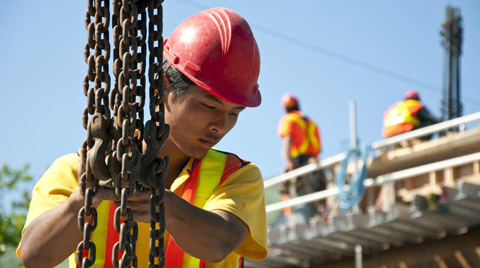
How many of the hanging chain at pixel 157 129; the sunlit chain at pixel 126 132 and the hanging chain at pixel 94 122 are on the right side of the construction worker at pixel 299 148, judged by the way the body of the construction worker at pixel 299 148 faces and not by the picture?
0

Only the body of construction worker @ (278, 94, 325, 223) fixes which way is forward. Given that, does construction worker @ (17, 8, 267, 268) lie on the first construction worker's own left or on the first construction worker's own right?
on the first construction worker's own left

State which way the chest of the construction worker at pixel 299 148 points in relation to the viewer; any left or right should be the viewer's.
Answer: facing away from the viewer and to the left of the viewer

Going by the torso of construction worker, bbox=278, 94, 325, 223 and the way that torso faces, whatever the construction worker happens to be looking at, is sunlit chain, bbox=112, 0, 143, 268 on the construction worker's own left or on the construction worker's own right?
on the construction worker's own left

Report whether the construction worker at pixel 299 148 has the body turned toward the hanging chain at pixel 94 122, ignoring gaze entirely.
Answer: no

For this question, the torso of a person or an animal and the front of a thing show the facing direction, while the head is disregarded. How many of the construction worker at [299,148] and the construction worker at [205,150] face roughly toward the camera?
1

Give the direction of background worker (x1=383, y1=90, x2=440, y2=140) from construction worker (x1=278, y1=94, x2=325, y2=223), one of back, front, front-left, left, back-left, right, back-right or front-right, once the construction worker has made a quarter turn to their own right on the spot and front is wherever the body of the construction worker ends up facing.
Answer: front-right

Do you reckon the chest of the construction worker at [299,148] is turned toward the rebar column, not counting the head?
no

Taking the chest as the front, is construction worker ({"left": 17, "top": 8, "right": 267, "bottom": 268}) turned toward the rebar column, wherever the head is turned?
no

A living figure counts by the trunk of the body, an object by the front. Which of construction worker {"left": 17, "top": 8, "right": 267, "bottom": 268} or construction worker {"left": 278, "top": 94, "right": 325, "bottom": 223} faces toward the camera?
construction worker {"left": 17, "top": 8, "right": 267, "bottom": 268}

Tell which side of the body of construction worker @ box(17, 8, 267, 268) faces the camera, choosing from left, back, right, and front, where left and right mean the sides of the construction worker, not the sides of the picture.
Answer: front
